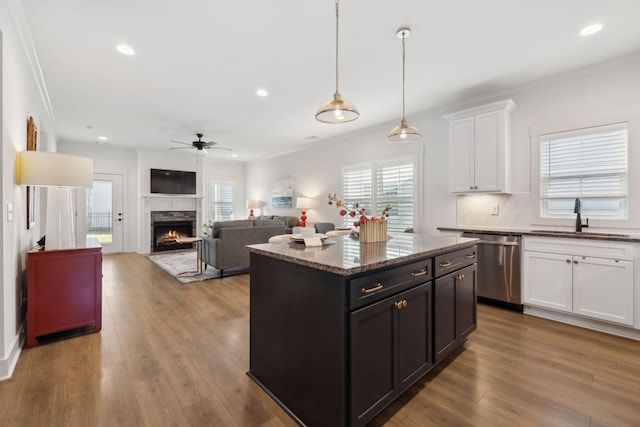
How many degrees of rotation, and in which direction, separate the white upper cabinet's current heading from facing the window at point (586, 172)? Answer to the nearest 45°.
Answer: approximately 135° to its left

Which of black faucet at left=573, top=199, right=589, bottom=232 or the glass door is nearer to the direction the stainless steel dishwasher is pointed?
the glass door

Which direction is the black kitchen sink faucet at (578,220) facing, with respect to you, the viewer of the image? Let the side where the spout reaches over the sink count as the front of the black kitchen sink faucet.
facing the viewer

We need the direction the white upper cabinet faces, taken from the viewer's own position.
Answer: facing the viewer and to the left of the viewer

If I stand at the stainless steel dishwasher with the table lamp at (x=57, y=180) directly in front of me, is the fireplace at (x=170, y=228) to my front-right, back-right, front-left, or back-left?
front-right

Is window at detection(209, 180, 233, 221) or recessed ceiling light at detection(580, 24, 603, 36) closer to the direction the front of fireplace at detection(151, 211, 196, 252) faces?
the recessed ceiling light

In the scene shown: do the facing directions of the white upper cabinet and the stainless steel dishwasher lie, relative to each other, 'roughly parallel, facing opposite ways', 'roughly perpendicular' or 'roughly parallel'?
roughly parallel

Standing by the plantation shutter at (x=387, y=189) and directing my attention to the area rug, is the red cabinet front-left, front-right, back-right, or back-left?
front-left

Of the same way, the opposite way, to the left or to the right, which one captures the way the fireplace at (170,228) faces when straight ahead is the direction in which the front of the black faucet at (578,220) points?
to the left

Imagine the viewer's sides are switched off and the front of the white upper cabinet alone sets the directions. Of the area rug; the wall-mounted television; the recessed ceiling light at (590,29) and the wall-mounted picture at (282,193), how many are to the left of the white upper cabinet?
1

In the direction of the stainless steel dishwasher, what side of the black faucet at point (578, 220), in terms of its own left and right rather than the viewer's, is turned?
right

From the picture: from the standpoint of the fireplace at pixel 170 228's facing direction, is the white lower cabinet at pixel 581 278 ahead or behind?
ahead

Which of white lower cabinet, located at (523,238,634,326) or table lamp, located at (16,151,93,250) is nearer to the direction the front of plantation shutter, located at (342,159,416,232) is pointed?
the table lamp
